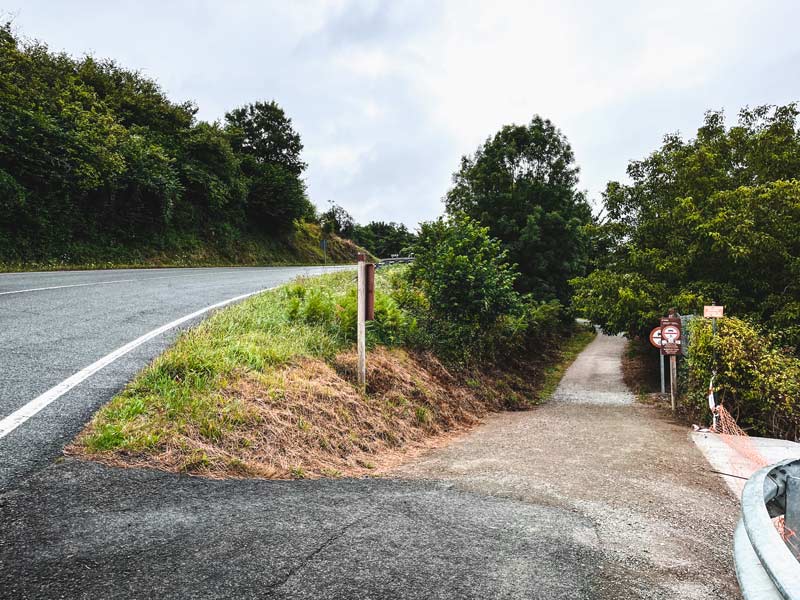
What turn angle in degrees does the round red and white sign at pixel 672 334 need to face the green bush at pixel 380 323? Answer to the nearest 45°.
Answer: approximately 45° to its right

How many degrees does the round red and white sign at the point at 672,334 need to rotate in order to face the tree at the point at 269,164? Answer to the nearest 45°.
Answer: approximately 135° to its right

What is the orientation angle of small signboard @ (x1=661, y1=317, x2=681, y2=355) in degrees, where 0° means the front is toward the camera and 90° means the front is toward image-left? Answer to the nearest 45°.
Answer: approximately 0°

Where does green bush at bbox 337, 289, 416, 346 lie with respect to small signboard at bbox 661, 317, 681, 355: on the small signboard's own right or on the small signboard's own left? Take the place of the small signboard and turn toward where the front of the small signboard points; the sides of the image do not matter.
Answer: on the small signboard's own right

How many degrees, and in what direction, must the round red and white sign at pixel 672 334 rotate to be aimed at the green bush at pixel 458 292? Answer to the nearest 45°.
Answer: approximately 90° to its right

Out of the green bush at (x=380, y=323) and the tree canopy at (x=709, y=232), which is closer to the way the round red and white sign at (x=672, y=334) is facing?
the green bush

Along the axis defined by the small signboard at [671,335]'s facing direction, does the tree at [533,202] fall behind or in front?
behind

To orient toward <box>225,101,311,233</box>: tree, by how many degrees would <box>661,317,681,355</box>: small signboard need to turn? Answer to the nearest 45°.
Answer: approximately 135° to its right

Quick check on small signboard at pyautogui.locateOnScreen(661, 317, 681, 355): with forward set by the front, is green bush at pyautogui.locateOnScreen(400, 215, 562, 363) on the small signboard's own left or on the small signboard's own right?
on the small signboard's own right

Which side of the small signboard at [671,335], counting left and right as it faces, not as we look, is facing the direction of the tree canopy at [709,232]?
back
